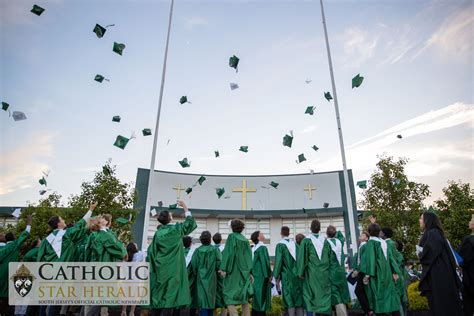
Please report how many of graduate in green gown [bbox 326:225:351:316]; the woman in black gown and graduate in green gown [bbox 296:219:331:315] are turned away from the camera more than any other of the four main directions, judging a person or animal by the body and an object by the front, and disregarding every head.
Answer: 2

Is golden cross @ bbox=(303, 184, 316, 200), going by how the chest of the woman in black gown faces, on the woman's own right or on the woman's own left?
on the woman's own right

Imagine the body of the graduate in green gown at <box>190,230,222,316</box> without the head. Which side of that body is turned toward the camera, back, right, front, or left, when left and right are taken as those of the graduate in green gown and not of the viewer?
back

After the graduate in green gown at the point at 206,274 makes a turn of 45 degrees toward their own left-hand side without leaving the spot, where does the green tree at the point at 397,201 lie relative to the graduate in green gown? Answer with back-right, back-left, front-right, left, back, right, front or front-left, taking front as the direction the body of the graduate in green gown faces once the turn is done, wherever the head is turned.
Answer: right

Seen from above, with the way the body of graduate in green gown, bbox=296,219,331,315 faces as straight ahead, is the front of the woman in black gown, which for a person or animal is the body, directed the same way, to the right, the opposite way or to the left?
to the left

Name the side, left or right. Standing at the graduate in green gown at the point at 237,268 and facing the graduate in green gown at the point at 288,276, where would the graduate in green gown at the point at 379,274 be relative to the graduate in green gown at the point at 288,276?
right

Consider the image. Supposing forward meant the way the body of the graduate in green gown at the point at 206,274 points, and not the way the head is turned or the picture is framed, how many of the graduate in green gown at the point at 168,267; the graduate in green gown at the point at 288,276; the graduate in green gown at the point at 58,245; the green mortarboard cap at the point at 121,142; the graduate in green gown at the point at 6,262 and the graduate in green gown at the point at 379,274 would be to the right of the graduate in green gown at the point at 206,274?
2

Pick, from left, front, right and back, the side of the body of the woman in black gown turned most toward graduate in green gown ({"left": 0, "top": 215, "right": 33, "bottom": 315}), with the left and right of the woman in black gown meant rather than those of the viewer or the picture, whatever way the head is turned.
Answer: front

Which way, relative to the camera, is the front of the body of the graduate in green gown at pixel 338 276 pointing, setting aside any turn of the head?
away from the camera

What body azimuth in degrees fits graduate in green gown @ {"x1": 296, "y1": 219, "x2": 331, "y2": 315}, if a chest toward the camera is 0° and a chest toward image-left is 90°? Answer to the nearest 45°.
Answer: approximately 180°

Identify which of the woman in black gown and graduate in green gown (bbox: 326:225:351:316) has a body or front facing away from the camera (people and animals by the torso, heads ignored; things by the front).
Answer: the graduate in green gown
